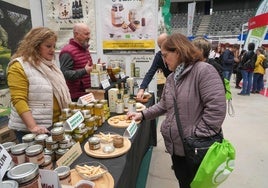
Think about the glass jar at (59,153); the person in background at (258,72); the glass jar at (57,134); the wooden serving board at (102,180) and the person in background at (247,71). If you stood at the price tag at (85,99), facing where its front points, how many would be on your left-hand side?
2

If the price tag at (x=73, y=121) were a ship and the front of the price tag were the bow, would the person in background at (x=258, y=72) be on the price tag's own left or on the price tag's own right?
on the price tag's own left

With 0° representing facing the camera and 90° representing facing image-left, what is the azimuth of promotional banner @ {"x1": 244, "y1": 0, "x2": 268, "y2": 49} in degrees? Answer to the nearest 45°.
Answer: approximately 0°

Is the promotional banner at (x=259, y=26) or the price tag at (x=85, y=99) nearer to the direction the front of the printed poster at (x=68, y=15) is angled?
the price tag

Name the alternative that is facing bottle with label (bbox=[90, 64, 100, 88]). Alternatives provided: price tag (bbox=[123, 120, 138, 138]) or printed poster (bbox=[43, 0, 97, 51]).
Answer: the printed poster

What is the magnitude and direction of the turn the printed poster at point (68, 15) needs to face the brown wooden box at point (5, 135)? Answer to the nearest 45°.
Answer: approximately 45° to its right

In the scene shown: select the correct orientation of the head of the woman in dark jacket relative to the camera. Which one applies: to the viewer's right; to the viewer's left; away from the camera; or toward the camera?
to the viewer's left

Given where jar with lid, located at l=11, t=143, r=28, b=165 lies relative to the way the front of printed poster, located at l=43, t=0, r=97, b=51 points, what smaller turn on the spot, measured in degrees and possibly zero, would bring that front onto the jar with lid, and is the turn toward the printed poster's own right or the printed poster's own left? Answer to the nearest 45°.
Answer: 0° — it already faces it

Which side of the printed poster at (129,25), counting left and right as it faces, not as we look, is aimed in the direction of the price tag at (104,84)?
front
